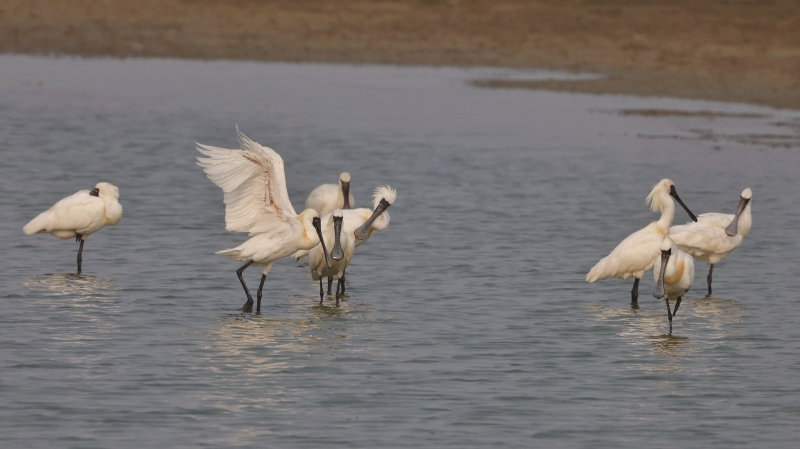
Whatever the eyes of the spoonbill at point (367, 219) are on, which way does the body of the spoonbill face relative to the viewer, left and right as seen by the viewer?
facing to the right of the viewer

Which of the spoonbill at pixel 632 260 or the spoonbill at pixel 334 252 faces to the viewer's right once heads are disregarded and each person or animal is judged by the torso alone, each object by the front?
the spoonbill at pixel 632 260

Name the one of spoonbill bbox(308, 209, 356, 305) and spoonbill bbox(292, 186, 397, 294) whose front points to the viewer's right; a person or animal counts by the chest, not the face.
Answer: spoonbill bbox(292, 186, 397, 294)

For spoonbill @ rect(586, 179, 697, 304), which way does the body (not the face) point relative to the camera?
to the viewer's right

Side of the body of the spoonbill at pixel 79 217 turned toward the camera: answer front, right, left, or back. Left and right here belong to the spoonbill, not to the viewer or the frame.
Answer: right

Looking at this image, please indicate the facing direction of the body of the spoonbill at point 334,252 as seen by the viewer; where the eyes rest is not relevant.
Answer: toward the camera

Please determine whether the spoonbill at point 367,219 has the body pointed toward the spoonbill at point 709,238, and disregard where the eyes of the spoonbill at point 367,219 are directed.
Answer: yes

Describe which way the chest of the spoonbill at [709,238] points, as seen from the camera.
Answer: to the viewer's right

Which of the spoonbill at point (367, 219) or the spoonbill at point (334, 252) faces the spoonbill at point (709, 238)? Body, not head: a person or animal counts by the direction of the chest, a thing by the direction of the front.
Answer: the spoonbill at point (367, 219)

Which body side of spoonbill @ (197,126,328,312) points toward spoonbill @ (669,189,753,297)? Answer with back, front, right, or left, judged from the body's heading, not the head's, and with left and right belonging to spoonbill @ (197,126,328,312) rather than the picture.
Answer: front

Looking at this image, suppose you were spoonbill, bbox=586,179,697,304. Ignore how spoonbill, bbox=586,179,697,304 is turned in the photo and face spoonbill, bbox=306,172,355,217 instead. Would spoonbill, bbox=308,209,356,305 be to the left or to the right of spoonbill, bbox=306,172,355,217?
left

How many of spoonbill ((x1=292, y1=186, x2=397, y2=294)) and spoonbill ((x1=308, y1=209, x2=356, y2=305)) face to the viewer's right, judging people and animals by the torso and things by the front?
1

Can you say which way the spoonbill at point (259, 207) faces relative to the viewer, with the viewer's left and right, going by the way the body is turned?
facing to the right of the viewer

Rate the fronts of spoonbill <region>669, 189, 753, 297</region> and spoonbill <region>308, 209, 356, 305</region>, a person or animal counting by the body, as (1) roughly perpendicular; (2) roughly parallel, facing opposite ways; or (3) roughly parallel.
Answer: roughly perpendicular
